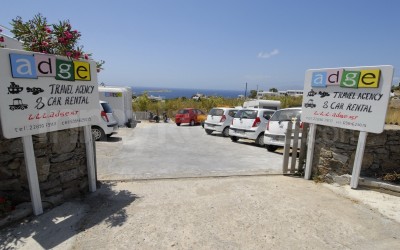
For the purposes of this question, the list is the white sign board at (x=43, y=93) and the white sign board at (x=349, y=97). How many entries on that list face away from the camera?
0

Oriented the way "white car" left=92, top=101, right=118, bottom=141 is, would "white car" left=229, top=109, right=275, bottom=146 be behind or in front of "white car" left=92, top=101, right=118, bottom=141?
behind

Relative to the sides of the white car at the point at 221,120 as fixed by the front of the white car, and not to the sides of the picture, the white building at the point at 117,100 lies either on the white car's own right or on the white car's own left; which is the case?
on the white car's own left

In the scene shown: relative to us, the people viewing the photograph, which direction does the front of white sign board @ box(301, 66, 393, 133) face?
facing the viewer and to the left of the viewer

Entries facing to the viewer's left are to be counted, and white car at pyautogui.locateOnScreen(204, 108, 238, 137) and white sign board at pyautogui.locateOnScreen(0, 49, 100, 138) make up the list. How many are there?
0

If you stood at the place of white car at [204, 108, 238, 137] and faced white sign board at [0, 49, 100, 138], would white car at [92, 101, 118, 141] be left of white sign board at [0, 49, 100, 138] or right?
right

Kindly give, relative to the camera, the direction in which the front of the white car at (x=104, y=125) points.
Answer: facing away from the viewer and to the left of the viewer

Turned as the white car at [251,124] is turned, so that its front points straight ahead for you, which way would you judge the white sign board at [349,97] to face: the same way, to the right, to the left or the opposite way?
the opposite way

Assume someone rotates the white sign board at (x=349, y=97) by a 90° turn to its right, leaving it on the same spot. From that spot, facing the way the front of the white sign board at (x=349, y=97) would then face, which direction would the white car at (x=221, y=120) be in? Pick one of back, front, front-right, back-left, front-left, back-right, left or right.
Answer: front

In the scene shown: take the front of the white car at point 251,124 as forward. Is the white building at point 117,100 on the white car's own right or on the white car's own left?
on the white car's own left

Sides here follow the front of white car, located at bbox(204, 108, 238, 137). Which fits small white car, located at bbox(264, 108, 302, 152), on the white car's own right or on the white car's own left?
on the white car's own right

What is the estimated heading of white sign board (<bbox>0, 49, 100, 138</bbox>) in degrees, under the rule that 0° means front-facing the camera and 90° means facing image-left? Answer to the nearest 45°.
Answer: approximately 315°

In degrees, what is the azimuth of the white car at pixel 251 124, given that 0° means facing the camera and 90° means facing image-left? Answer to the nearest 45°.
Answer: approximately 225°
